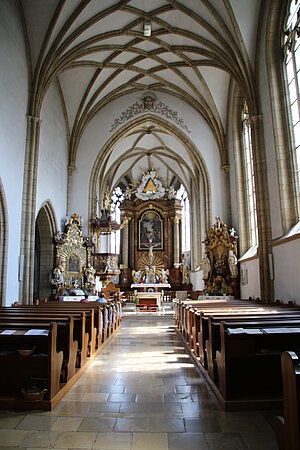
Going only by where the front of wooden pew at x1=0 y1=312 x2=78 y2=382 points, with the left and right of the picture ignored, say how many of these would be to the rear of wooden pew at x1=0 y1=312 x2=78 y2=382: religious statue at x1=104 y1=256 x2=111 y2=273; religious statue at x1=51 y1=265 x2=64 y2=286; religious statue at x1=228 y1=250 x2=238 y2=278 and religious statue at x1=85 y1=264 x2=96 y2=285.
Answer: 0

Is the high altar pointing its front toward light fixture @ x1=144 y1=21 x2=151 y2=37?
yes

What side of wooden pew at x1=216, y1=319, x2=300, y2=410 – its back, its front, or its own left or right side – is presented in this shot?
back

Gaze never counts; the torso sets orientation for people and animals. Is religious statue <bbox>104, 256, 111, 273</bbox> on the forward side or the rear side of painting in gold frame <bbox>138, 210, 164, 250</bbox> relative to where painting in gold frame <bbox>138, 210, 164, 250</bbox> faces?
on the forward side

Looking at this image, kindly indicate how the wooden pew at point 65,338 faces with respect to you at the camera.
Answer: facing away from the viewer

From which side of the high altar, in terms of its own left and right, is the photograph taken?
front

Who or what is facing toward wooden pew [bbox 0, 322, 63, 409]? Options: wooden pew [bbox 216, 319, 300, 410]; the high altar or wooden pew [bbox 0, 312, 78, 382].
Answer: the high altar

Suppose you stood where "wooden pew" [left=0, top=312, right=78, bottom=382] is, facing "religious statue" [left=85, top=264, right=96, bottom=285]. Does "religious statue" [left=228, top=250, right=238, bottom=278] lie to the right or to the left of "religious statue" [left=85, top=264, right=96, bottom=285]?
right

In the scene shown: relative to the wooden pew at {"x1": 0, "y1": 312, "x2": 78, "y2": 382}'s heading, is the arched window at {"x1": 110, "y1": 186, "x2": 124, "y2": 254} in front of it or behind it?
in front

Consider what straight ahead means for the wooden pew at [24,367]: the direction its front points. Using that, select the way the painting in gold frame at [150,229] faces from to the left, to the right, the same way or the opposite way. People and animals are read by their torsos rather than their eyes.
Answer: the opposite way

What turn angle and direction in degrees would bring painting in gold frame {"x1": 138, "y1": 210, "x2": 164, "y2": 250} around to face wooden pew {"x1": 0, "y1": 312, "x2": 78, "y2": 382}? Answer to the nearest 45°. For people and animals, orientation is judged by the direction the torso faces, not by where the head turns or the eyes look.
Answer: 0° — it already faces it

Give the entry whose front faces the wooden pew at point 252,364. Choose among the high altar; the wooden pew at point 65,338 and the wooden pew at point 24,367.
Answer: the high altar

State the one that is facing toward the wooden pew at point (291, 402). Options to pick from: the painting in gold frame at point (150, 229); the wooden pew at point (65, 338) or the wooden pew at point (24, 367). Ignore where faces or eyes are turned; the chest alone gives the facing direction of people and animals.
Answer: the painting in gold frame

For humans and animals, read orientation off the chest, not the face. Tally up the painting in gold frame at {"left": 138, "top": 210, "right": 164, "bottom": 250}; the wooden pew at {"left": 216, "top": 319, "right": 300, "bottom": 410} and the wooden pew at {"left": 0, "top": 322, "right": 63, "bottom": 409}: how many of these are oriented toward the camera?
1

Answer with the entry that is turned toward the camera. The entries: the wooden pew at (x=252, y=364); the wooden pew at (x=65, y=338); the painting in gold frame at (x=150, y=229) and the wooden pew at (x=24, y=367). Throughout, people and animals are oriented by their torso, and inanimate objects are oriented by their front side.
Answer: the painting in gold frame

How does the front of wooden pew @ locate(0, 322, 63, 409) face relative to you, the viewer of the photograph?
facing away from the viewer

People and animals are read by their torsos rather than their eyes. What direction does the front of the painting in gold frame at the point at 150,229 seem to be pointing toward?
toward the camera

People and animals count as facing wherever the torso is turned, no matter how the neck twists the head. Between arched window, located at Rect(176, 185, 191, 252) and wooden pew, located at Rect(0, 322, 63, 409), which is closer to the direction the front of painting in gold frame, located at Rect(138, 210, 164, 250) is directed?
the wooden pew

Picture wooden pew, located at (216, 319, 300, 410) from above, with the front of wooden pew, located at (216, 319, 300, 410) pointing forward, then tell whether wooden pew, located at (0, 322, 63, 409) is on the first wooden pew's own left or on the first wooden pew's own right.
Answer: on the first wooden pew's own left

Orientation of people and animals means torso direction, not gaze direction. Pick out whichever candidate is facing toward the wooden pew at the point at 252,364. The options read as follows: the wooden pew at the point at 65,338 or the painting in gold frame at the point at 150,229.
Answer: the painting in gold frame

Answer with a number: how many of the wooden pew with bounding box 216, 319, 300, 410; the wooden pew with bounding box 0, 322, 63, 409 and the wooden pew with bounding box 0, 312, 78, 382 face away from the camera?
3

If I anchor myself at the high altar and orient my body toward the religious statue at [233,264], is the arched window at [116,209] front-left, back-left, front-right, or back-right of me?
back-right

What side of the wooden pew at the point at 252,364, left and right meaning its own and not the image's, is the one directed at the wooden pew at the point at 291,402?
back
